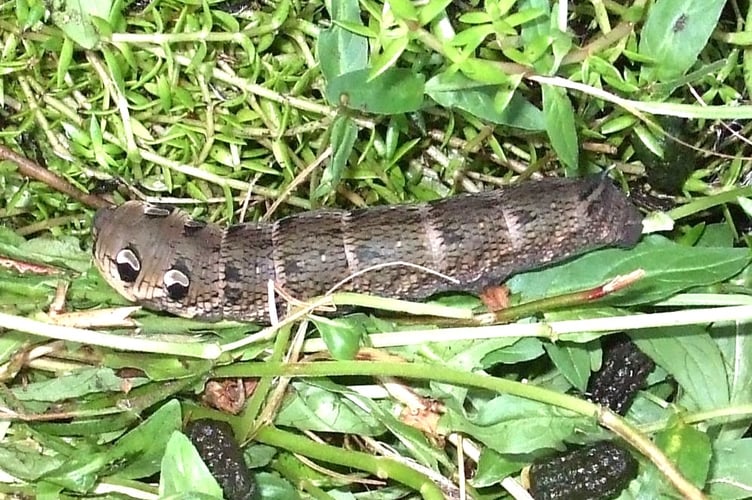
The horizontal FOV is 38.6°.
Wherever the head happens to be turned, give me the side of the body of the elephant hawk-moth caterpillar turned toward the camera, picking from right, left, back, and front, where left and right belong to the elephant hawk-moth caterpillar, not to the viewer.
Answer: left
